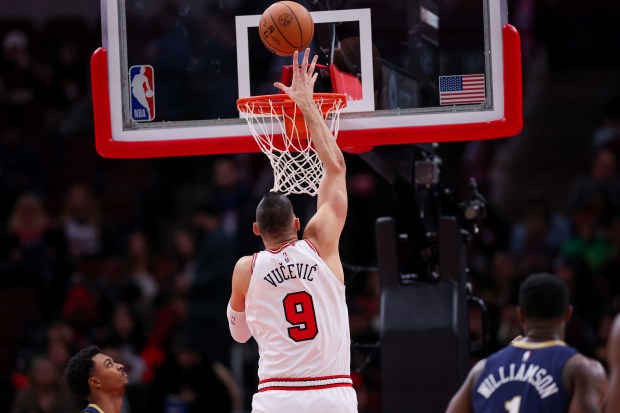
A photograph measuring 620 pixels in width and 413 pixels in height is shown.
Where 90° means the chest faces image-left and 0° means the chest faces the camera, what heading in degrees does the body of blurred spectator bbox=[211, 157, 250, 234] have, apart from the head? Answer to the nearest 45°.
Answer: approximately 0°

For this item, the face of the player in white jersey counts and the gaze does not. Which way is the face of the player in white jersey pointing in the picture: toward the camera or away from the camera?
away from the camera

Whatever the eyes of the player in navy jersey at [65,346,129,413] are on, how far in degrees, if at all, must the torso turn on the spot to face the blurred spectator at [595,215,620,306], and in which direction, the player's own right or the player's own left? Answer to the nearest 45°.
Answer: approximately 45° to the player's own left

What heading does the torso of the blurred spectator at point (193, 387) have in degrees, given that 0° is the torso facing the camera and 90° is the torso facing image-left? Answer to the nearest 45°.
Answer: approximately 0°

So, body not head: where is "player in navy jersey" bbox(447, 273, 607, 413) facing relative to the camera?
away from the camera

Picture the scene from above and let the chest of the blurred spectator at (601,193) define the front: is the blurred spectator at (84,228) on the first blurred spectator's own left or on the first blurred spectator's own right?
on the first blurred spectator's own right

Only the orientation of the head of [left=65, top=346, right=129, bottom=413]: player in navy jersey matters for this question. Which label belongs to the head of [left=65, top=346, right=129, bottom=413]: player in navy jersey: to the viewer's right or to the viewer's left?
to the viewer's right

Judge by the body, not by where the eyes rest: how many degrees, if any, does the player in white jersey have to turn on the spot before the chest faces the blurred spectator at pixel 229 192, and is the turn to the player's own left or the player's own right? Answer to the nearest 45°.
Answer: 0° — they already face them

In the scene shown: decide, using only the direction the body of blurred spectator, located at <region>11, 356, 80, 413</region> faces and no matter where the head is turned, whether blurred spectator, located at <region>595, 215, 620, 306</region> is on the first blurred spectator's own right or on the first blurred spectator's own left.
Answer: on the first blurred spectator's own left

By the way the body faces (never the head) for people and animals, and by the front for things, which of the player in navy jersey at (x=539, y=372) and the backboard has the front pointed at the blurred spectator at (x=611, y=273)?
the player in navy jersey

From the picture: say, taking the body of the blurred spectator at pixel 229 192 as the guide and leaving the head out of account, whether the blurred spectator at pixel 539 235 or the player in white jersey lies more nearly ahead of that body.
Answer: the player in white jersey

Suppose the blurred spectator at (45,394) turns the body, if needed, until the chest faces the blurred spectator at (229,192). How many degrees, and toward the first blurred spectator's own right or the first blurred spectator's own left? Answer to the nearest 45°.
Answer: approximately 135° to the first blurred spectator's own left

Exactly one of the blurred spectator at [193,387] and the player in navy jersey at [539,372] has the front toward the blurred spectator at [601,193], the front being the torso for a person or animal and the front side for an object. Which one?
the player in navy jersey

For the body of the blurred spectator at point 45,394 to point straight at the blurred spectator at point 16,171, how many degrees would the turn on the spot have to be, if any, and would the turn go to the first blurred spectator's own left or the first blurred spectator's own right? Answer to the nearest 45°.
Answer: approximately 180°

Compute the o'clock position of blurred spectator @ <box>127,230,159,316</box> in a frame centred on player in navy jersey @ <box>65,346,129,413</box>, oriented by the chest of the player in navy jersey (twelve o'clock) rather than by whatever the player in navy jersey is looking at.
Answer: The blurred spectator is roughly at 9 o'clock from the player in navy jersey.
